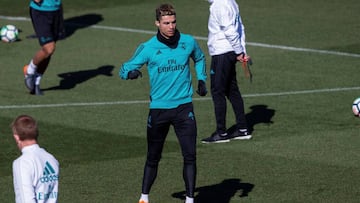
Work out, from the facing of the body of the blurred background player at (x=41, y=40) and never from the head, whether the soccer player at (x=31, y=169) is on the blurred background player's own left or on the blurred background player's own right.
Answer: on the blurred background player's own right

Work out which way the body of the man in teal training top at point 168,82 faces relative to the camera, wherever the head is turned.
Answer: toward the camera

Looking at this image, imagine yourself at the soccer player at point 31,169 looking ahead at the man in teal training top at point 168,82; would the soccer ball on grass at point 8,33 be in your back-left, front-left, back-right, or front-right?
front-left

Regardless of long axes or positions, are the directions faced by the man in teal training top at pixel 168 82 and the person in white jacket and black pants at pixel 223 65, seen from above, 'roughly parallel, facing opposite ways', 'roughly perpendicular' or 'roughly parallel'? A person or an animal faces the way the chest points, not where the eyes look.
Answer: roughly perpendicular

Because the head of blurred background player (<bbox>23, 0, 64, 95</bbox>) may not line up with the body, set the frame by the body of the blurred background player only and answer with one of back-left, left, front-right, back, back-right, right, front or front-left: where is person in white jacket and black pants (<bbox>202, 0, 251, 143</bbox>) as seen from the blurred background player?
front

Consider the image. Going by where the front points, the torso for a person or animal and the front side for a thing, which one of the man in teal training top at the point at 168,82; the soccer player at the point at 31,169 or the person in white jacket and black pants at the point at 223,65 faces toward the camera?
the man in teal training top

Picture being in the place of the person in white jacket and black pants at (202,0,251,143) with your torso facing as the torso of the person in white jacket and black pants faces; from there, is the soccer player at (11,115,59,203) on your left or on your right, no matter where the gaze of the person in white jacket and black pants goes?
on your left

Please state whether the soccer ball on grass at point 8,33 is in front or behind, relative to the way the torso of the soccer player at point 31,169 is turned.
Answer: in front

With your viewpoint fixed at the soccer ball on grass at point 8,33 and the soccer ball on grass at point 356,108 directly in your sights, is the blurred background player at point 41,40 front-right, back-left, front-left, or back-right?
front-right
